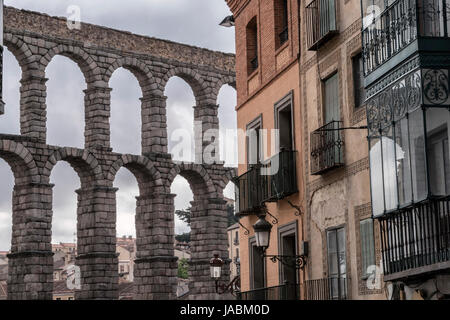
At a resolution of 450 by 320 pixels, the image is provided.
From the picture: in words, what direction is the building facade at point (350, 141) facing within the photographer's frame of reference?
facing the viewer and to the left of the viewer

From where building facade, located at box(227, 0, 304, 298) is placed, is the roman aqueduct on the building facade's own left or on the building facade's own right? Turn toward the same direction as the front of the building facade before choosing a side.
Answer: on the building facade's own right

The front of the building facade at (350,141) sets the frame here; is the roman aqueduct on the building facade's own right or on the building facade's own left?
on the building facade's own right
